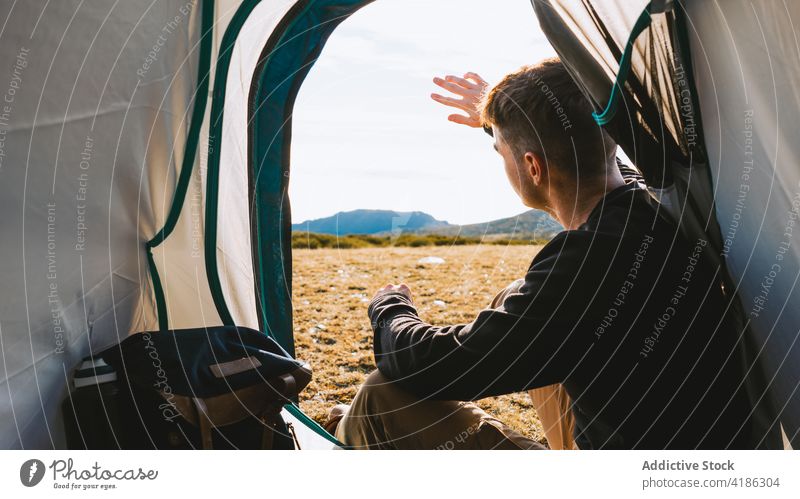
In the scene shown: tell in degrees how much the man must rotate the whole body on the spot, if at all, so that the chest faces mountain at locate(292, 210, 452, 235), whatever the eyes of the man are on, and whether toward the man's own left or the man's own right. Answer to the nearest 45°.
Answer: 0° — they already face it

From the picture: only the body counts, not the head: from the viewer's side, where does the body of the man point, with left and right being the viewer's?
facing away from the viewer and to the left of the viewer

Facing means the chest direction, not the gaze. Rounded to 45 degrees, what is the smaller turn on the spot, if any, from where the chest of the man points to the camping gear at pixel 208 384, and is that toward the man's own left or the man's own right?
approximately 45° to the man's own left

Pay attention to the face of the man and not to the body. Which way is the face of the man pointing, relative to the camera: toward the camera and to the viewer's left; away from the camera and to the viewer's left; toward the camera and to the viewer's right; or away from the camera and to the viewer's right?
away from the camera and to the viewer's left

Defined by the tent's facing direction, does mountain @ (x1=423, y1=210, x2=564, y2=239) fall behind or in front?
in front

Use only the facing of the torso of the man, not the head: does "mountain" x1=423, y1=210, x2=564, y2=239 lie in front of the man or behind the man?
in front

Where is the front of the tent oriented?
away from the camera
